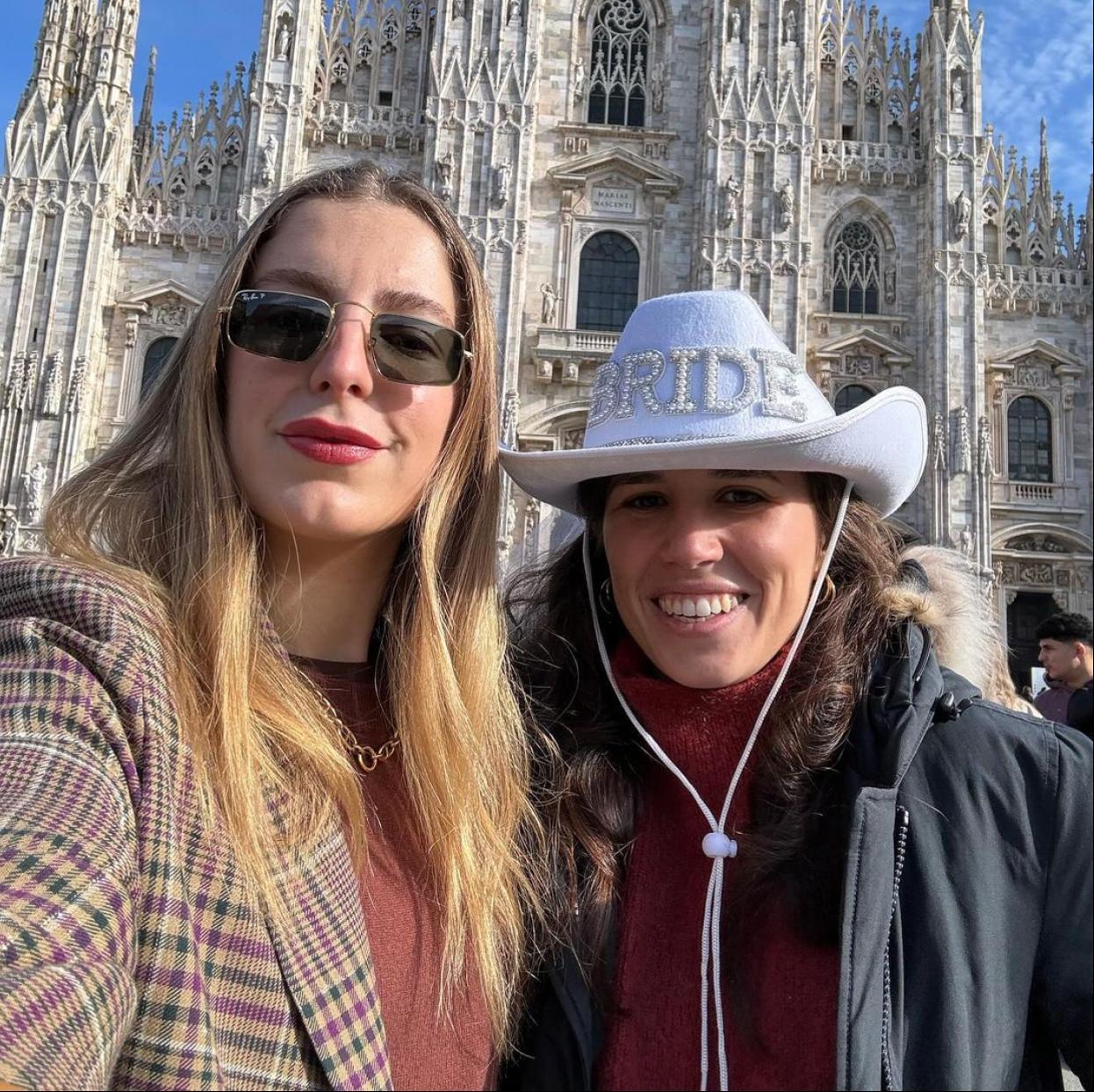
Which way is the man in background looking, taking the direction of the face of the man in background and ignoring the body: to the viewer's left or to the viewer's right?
to the viewer's left

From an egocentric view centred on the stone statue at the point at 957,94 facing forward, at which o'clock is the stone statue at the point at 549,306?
the stone statue at the point at 549,306 is roughly at 2 o'clock from the stone statue at the point at 957,94.

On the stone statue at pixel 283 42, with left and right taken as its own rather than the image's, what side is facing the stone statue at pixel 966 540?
left

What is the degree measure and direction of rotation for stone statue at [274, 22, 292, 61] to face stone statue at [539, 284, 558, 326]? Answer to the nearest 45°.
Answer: approximately 90° to its left

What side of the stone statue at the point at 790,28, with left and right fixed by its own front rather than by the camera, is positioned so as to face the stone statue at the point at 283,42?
right

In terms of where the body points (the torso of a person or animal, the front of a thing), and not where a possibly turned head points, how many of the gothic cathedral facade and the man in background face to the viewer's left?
1

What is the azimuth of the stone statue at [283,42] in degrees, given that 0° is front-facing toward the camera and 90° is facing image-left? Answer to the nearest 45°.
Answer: approximately 0°

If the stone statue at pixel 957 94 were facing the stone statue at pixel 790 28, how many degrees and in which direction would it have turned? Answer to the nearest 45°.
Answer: approximately 45° to its right

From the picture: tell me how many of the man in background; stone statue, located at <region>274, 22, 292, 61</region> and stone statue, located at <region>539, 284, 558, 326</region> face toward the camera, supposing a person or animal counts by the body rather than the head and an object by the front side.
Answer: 2

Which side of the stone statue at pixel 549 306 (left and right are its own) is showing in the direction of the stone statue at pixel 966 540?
left
